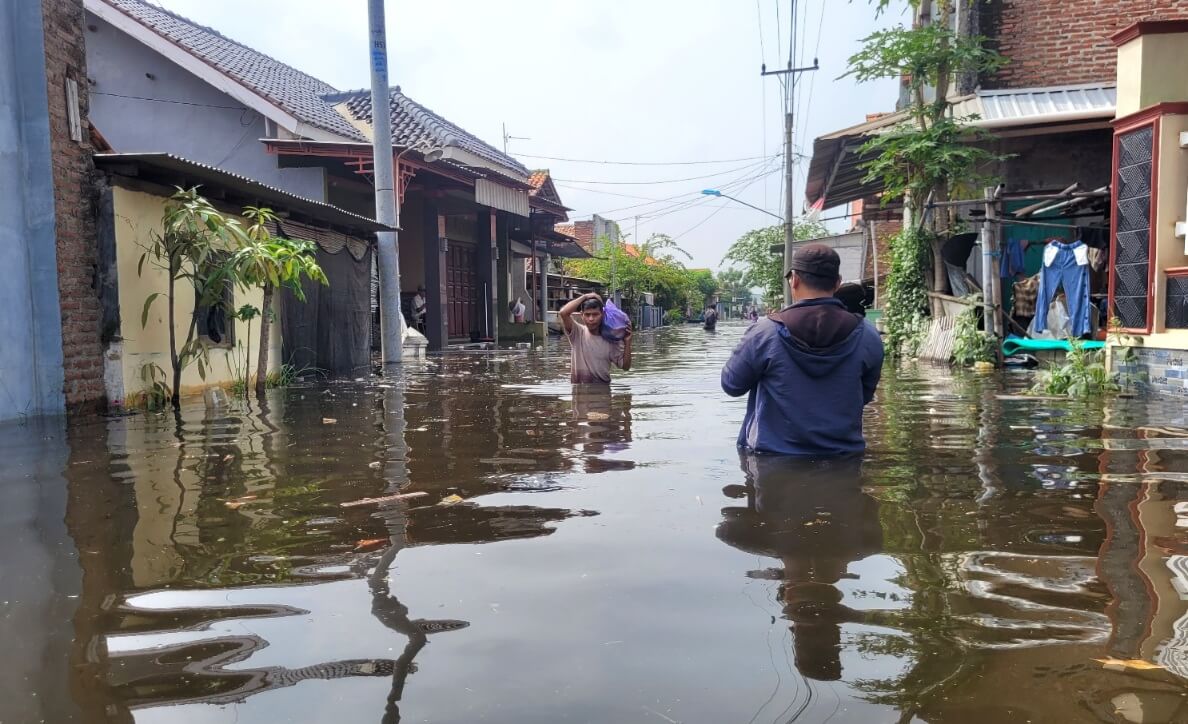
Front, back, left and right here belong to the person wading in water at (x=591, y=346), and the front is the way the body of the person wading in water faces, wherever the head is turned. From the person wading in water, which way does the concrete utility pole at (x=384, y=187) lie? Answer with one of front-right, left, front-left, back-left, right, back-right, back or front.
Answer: back-right

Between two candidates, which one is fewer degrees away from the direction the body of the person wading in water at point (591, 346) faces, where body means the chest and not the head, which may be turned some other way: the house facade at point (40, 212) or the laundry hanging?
the house facade

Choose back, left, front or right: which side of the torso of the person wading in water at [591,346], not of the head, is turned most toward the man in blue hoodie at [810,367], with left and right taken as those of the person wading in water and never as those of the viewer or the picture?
front

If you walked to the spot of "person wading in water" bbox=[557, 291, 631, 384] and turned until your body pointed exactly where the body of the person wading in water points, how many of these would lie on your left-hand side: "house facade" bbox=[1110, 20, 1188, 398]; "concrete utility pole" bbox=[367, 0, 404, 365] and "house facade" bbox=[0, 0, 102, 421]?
1

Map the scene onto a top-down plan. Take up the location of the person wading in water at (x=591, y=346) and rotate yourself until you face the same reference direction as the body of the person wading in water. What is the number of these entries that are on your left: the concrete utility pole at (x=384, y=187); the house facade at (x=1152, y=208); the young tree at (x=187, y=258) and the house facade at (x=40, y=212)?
1

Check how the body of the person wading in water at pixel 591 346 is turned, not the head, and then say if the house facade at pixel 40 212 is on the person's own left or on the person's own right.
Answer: on the person's own right

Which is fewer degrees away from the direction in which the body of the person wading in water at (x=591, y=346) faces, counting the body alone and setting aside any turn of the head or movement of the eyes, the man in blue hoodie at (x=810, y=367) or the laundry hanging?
the man in blue hoodie

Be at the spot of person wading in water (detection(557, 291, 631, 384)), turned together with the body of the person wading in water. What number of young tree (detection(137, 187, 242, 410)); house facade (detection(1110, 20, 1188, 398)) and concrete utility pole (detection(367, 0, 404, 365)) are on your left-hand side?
1

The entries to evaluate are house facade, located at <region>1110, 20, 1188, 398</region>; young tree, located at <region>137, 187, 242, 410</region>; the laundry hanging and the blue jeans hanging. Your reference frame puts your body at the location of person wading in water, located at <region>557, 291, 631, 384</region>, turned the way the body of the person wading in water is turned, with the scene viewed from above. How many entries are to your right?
1

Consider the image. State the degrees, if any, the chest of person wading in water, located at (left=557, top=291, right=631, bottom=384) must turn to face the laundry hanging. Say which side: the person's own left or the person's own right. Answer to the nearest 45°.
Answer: approximately 135° to the person's own left

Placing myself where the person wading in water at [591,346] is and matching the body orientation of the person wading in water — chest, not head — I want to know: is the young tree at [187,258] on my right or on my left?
on my right

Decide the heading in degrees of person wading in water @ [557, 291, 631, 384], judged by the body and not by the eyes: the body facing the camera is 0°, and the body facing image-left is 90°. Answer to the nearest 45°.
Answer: approximately 0°

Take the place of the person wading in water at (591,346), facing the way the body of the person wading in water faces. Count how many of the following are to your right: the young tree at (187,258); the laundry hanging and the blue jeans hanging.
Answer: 1

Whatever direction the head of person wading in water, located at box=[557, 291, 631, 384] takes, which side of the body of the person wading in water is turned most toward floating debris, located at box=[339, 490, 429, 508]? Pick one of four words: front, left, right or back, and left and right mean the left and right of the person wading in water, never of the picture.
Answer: front
